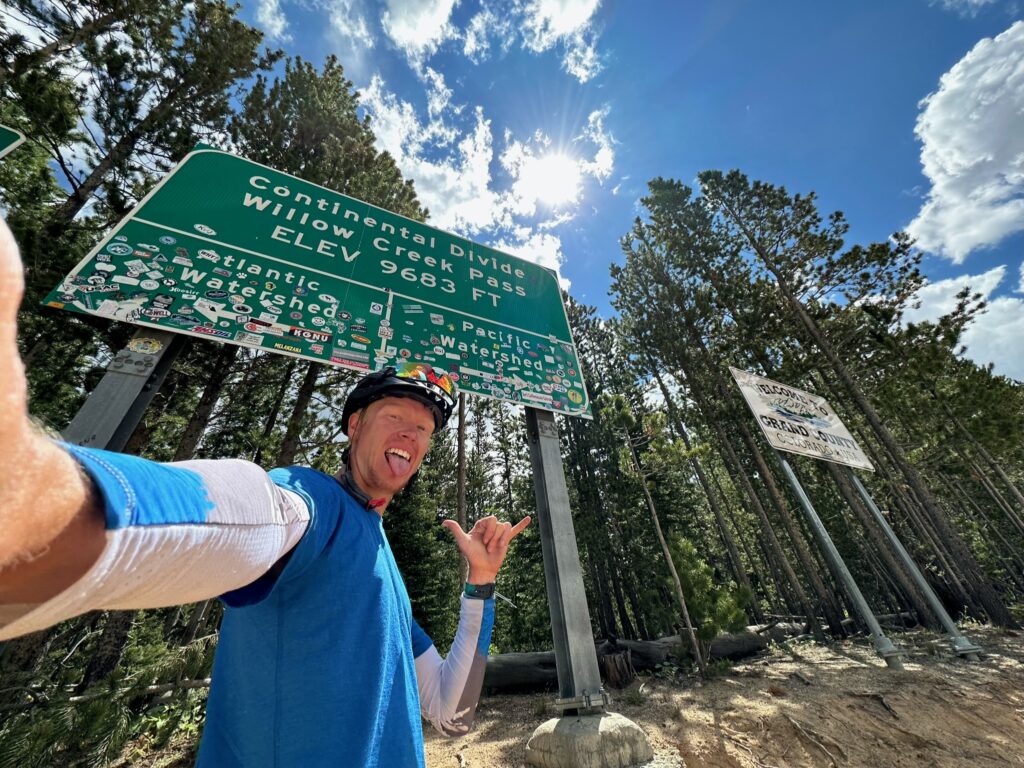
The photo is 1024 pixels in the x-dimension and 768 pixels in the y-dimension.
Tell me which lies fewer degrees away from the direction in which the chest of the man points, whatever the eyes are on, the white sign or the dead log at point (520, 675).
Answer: the white sign

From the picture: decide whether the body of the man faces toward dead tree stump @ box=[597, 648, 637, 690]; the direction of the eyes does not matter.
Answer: no

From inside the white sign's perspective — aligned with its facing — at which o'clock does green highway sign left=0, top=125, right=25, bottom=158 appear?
The green highway sign is roughly at 2 o'clock from the white sign.

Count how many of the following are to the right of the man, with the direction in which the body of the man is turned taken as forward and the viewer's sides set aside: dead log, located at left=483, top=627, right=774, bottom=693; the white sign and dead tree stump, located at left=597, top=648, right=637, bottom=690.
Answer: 0

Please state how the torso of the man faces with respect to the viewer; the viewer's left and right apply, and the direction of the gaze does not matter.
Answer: facing the viewer and to the right of the viewer

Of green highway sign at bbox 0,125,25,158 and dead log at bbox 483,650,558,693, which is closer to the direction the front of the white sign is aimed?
the green highway sign

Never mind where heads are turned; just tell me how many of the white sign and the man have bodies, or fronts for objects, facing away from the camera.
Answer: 0

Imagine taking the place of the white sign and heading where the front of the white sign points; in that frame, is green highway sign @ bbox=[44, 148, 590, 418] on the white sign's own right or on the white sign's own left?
on the white sign's own right

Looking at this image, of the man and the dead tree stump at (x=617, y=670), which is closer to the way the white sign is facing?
the man
